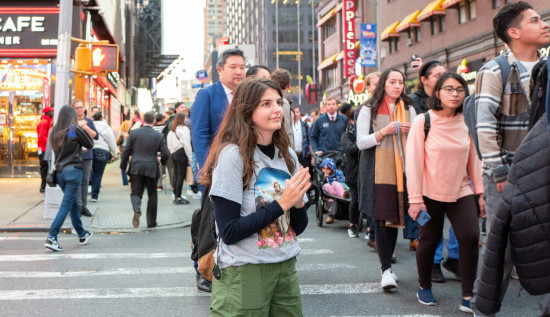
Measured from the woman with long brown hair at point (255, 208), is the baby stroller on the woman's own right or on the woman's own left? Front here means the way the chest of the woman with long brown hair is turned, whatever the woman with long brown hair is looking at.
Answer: on the woman's own left

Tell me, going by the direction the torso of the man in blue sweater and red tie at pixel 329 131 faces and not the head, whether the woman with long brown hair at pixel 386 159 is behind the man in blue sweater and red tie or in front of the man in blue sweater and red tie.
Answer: in front

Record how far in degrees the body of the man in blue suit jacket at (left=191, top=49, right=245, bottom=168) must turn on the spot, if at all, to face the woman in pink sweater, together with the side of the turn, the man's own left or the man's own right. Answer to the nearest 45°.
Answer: approximately 45° to the man's own left

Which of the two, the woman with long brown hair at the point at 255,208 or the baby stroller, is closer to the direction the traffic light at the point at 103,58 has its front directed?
the woman with long brown hair

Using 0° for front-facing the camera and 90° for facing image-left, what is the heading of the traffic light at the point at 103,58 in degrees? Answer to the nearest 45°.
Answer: approximately 0°

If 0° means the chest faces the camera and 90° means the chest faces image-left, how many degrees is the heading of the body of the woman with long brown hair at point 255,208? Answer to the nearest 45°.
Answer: approximately 315°
